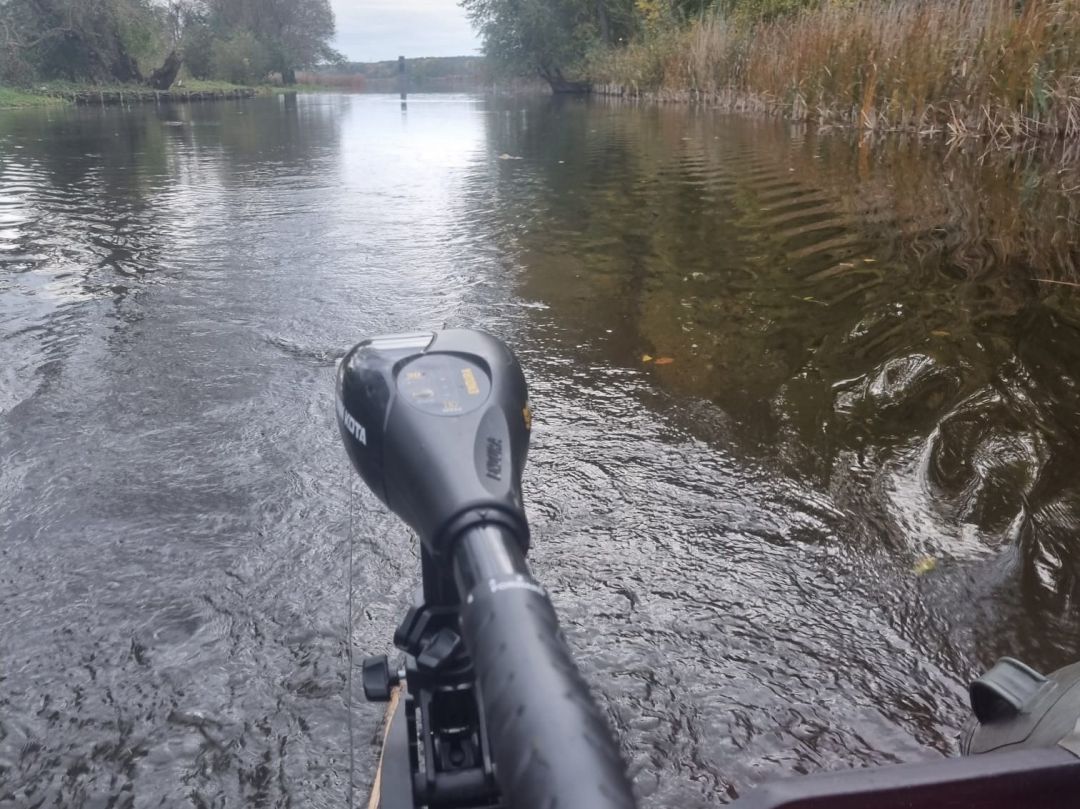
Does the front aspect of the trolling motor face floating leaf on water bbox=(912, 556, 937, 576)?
no

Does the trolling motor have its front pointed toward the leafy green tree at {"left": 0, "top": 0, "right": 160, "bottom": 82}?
no
